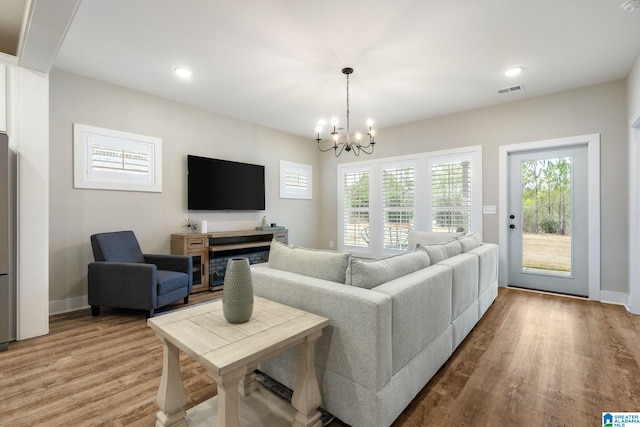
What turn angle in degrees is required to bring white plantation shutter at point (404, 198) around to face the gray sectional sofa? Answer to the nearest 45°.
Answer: approximately 45° to its left

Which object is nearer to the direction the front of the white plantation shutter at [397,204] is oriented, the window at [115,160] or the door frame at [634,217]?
the window

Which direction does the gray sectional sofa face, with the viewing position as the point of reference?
facing away from the viewer and to the left of the viewer

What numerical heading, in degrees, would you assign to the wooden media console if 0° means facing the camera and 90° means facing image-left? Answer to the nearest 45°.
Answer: approximately 315°

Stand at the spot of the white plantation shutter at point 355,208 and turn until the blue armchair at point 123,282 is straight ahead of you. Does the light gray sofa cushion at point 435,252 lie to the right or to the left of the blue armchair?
left

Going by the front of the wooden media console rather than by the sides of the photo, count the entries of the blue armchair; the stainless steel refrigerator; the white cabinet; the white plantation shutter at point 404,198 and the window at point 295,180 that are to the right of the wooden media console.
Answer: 3

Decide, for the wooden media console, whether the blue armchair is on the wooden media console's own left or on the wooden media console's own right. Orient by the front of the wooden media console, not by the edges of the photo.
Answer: on the wooden media console's own right
